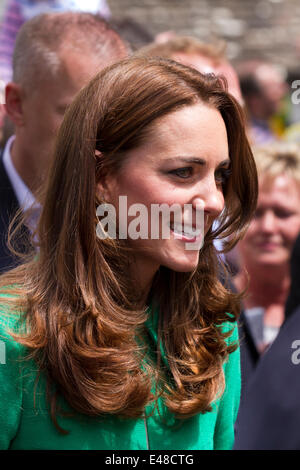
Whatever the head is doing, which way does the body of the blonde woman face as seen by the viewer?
toward the camera

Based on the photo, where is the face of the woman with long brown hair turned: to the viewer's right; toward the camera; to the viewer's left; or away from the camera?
to the viewer's right

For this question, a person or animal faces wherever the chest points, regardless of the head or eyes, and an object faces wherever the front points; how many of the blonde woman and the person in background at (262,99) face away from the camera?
0

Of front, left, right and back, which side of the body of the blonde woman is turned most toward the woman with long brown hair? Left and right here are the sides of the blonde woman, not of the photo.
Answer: front

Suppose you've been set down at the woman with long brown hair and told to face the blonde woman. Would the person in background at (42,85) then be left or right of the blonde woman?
left

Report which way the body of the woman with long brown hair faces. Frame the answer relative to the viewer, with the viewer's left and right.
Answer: facing the viewer and to the right of the viewer

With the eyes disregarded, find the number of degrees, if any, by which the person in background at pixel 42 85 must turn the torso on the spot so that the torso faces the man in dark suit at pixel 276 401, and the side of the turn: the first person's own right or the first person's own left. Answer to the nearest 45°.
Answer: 0° — they already face them
